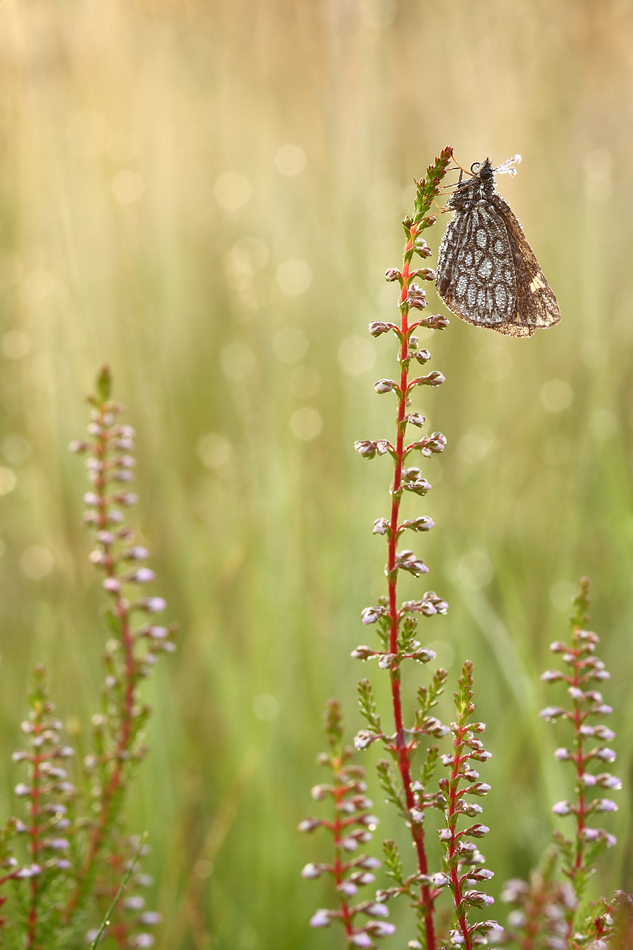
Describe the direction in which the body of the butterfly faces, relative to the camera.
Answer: to the viewer's left
